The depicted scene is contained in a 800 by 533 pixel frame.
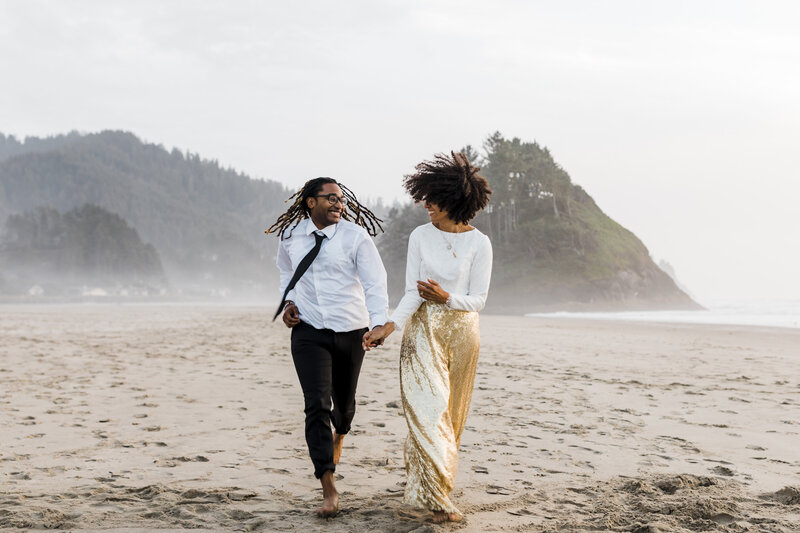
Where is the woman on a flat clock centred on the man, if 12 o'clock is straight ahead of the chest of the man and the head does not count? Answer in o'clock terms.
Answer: The woman is roughly at 10 o'clock from the man.

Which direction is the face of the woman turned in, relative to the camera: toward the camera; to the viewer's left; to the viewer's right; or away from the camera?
to the viewer's left

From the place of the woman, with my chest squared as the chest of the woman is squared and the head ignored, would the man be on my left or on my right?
on my right

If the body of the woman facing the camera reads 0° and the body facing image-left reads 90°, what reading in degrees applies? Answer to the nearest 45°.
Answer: approximately 0°

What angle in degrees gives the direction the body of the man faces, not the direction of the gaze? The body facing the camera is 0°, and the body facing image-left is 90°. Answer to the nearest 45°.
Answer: approximately 0°

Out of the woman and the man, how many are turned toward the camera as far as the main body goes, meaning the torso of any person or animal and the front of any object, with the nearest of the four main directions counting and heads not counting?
2
